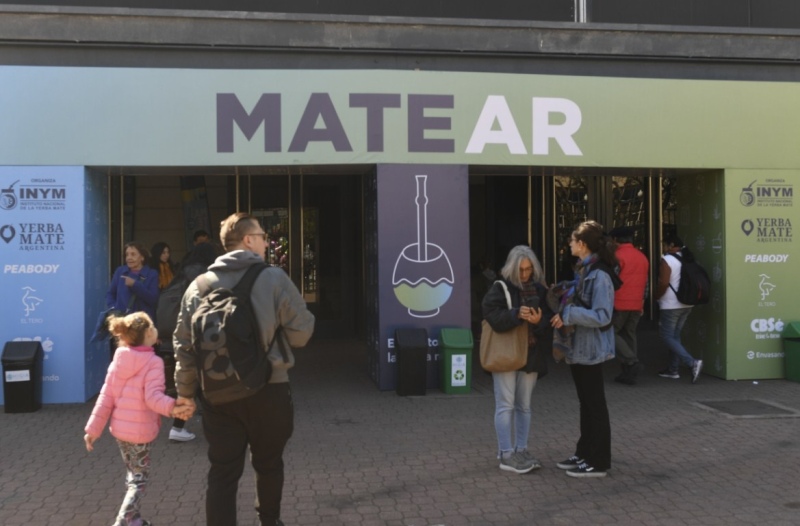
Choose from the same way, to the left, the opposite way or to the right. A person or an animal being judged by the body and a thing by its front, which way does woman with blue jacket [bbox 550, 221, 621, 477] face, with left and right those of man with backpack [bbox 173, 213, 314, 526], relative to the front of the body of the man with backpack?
to the left

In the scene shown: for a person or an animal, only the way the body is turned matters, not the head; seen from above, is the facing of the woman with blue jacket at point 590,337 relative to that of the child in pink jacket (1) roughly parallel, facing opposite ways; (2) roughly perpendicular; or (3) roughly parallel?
roughly perpendicular

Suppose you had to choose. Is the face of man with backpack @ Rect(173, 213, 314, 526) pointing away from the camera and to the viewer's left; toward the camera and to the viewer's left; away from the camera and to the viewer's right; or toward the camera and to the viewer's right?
away from the camera and to the viewer's right

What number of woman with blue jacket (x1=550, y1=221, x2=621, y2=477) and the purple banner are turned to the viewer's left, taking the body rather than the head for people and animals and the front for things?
1

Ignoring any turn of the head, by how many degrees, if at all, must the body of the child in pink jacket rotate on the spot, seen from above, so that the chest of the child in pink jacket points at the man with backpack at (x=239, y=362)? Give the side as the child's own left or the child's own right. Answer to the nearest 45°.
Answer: approximately 90° to the child's own right

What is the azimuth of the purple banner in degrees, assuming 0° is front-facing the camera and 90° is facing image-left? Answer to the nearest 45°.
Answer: approximately 0°

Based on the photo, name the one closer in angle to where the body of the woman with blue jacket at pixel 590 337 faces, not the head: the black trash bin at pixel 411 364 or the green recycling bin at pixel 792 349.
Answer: the black trash bin

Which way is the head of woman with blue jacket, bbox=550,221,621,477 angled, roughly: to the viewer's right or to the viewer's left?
to the viewer's left

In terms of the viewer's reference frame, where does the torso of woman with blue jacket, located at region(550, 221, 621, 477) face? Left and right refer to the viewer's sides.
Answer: facing to the left of the viewer

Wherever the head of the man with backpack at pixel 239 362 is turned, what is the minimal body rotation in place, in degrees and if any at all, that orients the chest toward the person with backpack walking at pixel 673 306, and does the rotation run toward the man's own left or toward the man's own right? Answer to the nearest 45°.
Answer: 0° — they already face them

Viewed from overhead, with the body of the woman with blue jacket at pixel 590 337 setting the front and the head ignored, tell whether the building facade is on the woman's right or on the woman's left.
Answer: on the woman's right

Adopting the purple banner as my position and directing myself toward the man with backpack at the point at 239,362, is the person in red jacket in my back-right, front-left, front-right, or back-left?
back-left

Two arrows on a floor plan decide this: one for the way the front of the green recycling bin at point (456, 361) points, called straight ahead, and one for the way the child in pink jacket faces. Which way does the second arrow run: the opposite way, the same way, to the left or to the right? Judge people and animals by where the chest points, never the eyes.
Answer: the opposite way
